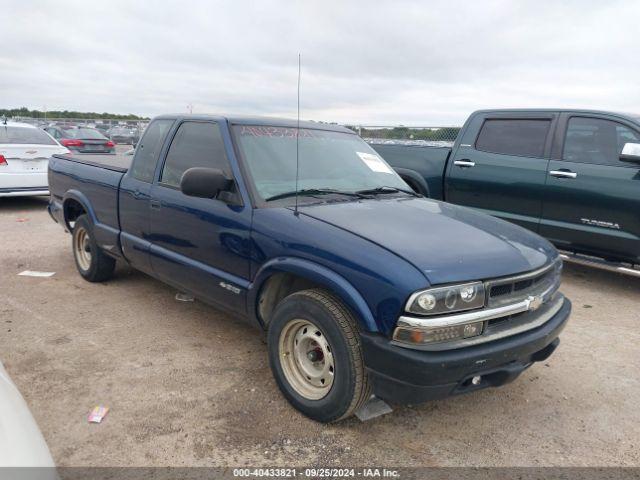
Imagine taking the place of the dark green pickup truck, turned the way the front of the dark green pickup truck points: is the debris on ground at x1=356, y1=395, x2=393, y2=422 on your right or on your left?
on your right

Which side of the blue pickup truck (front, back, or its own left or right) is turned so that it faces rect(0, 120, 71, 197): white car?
back

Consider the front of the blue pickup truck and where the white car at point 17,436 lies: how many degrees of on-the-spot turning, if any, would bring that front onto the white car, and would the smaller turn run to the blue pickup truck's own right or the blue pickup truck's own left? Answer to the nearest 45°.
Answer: approximately 90° to the blue pickup truck's own right

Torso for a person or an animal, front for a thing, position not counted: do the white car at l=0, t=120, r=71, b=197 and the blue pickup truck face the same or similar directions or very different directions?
very different directions

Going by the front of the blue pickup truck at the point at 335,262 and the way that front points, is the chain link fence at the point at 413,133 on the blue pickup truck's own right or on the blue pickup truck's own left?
on the blue pickup truck's own left

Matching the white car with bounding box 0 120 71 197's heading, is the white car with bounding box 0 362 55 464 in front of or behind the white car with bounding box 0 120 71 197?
behind

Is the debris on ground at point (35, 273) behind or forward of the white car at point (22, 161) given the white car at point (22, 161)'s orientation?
behind
